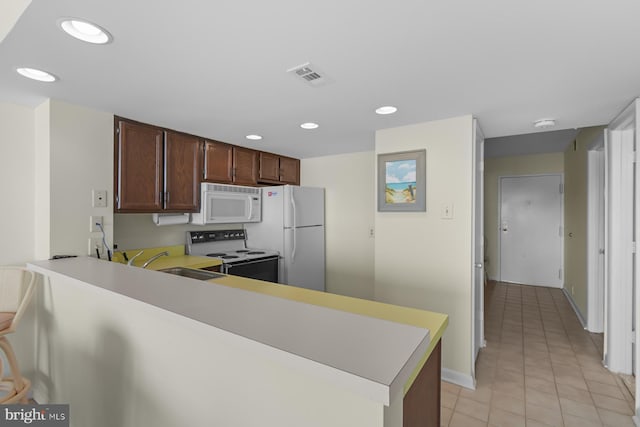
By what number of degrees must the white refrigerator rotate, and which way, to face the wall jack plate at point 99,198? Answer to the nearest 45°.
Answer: approximately 90° to its right

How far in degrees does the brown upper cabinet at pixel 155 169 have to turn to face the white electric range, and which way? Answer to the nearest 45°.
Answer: approximately 90° to its left

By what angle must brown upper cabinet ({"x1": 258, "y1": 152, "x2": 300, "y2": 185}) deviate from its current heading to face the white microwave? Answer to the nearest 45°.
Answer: approximately 90° to its right

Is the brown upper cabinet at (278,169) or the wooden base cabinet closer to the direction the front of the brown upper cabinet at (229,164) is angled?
the wooden base cabinet

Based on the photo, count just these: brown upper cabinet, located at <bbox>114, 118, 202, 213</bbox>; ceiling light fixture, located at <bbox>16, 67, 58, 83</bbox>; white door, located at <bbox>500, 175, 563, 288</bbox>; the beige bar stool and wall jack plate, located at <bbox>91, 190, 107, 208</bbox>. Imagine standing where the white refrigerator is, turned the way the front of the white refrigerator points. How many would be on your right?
4

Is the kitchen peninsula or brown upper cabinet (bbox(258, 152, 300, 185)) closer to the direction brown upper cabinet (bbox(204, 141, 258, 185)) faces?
the kitchen peninsula

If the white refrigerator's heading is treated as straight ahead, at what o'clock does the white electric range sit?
The white electric range is roughly at 4 o'clock from the white refrigerator.

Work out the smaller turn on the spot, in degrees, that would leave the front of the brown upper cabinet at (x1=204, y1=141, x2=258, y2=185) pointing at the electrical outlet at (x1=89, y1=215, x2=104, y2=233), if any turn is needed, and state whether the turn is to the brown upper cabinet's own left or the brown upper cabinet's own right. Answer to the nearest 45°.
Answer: approximately 90° to the brown upper cabinet's own right

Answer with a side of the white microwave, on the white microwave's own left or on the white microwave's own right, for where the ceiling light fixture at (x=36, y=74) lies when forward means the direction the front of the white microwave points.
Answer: on the white microwave's own right

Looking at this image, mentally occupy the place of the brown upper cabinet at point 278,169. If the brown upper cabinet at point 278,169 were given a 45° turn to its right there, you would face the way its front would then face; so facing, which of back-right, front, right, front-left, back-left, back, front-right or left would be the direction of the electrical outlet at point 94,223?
front-right

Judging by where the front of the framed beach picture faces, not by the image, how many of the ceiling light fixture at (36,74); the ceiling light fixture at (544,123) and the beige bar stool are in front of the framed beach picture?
2
